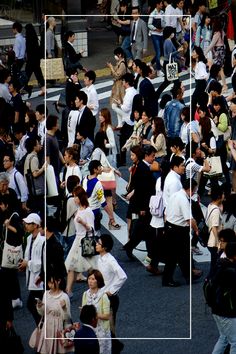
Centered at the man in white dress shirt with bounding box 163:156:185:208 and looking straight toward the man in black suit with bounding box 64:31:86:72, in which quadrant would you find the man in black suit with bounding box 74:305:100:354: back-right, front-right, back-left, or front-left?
back-left

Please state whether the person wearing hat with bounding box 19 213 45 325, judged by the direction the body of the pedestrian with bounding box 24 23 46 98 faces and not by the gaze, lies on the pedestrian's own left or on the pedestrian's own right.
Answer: on the pedestrian's own left

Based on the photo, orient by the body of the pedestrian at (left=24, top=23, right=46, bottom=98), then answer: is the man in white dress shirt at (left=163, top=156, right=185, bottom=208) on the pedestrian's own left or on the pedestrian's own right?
on the pedestrian's own left

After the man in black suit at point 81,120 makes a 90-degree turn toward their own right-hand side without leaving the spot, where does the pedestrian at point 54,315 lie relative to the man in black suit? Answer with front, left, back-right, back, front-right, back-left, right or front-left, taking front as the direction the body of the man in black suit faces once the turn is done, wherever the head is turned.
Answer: back-left

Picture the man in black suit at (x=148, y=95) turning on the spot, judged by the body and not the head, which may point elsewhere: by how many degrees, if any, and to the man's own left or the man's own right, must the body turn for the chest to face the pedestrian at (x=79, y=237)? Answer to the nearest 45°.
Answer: approximately 90° to the man's own right
